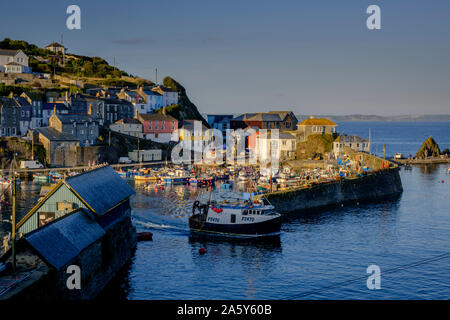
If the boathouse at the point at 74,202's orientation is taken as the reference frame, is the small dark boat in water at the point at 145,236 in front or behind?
behind

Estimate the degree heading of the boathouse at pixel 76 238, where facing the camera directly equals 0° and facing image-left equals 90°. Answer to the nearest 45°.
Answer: approximately 45°

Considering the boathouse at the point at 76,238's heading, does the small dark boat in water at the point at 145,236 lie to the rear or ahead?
to the rear

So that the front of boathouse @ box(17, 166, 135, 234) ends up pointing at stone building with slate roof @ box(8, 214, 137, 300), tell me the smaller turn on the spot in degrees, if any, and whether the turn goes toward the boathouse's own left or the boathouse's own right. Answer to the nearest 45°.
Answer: approximately 45° to the boathouse's own left

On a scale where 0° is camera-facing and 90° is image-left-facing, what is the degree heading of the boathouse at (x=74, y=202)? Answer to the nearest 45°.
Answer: approximately 45°
